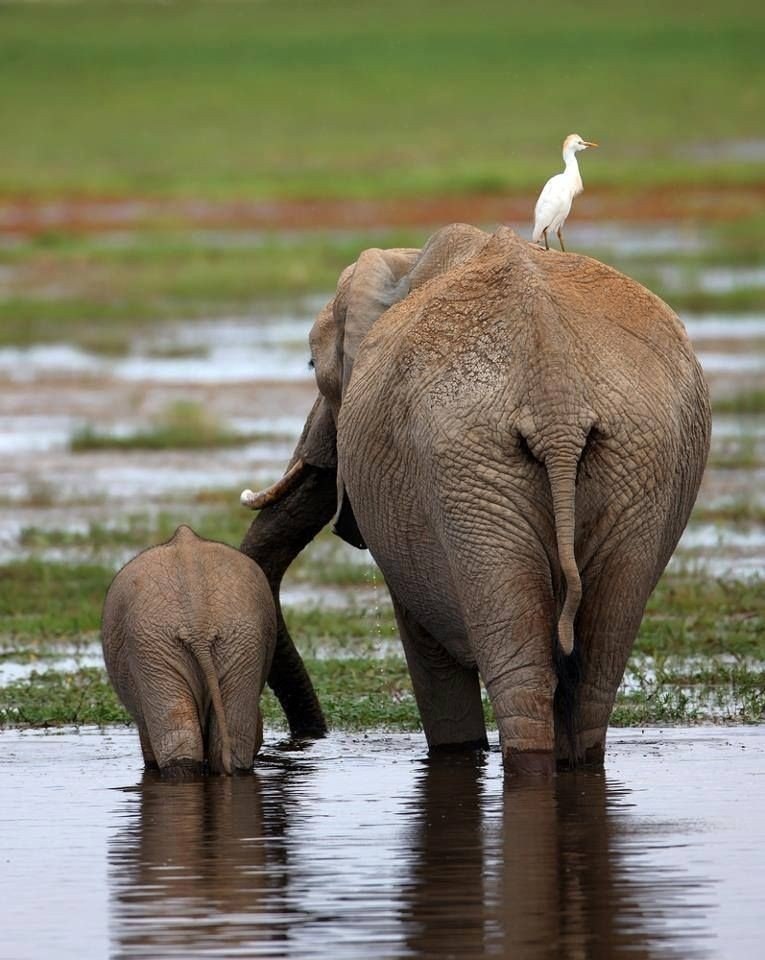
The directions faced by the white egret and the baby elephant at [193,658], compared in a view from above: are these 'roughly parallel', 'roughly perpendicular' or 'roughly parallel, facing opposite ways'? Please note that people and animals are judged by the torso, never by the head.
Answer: roughly perpendicular

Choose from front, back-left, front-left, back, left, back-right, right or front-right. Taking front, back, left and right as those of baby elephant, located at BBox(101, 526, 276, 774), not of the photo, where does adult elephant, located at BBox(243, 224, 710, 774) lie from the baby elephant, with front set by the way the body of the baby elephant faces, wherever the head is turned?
back-right

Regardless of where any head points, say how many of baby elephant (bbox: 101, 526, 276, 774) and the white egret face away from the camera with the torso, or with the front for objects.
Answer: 1

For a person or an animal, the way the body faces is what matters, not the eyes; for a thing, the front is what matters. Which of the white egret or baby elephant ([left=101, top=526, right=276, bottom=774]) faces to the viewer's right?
the white egret

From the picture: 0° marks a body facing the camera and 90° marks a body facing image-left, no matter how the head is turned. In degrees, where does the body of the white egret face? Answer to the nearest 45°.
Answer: approximately 270°

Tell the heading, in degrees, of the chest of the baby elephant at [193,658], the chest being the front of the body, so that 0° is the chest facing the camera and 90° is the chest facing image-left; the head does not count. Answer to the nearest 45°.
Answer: approximately 180°
